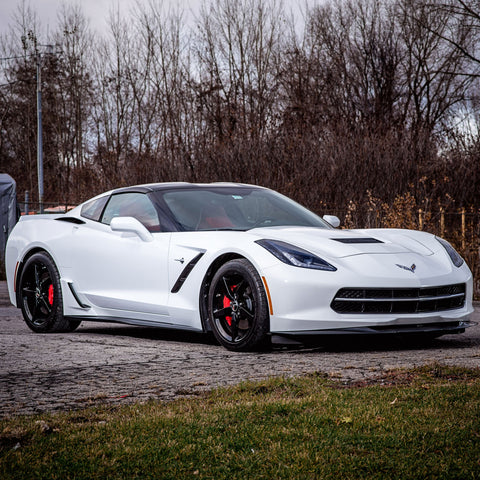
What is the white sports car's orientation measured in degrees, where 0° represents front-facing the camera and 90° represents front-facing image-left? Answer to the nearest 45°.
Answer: approximately 315°

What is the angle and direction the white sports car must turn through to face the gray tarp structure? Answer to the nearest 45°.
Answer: approximately 180°
